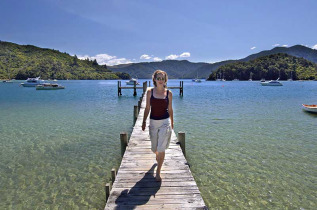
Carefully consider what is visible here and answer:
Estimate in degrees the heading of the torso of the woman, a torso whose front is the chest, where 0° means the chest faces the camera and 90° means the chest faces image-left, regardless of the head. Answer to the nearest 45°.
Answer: approximately 0°
